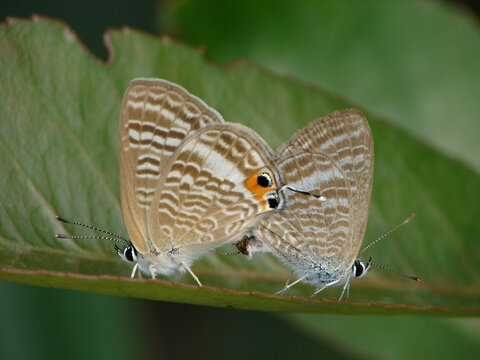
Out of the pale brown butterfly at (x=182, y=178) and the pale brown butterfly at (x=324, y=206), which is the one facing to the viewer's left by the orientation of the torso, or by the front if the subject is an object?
the pale brown butterfly at (x=182, y=178)

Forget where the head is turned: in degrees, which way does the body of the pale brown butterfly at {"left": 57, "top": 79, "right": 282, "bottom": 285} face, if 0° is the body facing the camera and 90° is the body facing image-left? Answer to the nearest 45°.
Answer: approximately 90°

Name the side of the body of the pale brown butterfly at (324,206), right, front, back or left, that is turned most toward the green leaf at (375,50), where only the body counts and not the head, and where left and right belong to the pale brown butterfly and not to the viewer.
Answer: left

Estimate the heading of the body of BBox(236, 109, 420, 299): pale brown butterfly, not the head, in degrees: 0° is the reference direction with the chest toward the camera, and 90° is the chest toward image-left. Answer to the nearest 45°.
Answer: approximately 270°

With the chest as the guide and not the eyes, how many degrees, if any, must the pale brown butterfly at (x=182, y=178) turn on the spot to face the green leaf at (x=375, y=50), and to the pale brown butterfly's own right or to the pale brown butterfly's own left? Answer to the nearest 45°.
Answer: approximately 135° to the pale brown butterfly's own right

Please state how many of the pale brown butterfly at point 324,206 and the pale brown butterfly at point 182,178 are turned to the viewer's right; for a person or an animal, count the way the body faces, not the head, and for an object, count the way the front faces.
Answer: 1

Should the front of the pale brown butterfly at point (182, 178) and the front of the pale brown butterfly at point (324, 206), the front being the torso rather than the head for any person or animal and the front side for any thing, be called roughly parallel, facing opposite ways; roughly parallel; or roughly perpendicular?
roughly parallel, facing opposite ways
